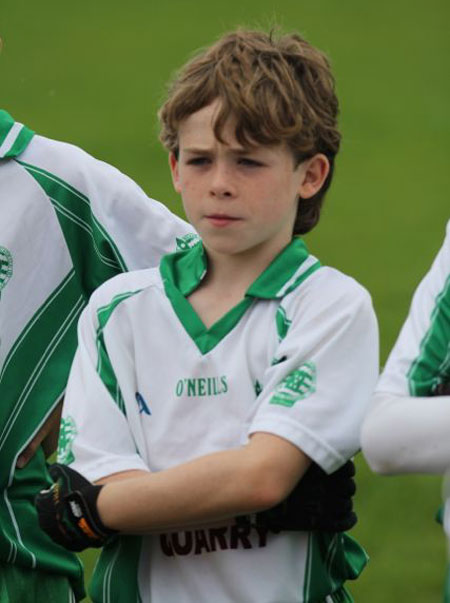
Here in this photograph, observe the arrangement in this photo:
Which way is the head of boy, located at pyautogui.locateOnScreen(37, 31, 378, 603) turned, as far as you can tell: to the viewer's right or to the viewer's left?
to the viewer's left

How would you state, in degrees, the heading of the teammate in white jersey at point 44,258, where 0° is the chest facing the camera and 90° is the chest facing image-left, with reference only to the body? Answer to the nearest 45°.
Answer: approximately 45°

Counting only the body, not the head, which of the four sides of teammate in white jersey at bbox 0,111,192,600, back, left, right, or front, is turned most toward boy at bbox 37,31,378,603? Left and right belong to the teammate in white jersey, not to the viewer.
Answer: left
